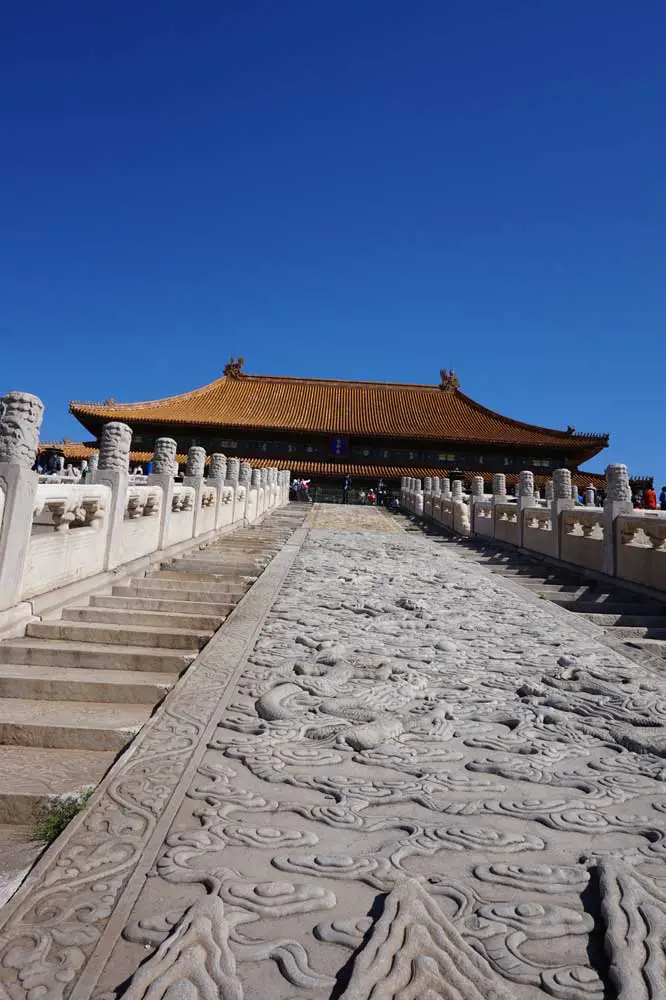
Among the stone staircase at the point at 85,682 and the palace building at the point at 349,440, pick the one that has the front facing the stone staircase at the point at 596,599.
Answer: the palace building

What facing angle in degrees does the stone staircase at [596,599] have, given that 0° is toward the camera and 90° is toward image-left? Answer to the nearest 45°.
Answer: approximately 0°

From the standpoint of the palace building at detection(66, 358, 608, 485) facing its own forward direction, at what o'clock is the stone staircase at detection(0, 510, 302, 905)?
The stone staircase is roughly at 12 o'clock from the palace building.

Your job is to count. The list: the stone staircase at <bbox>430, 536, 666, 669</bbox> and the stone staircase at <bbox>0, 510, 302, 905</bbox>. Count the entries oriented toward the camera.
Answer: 2

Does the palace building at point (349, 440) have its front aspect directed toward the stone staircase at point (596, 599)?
yes
